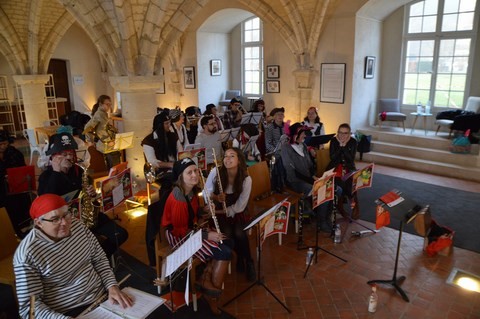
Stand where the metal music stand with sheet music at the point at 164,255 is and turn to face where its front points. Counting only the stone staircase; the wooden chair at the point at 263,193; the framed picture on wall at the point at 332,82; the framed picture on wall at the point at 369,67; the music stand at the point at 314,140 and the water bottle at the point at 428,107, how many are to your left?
6

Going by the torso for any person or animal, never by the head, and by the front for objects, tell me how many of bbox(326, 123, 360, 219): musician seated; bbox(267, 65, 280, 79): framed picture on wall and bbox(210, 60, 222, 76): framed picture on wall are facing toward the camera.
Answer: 3

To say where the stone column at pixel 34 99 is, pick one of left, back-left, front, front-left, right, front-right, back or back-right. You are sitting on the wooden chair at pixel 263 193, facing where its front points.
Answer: back

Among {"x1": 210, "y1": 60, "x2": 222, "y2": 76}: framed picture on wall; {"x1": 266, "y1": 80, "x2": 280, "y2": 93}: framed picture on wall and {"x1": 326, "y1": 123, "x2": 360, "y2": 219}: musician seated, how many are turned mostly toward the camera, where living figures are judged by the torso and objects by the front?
3

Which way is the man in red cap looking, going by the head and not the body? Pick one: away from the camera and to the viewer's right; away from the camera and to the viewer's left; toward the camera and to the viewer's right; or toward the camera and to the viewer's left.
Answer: toward the camera and to the viewer's right

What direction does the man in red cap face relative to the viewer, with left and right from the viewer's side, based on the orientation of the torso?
facing the viewer and to the right of the viewer

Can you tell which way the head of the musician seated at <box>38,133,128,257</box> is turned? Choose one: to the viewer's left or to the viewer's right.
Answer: to the viewer's right

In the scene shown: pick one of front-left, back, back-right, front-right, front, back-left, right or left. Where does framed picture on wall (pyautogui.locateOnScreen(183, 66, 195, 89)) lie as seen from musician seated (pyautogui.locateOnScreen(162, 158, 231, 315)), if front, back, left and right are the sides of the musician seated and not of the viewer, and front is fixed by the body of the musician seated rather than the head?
back-left

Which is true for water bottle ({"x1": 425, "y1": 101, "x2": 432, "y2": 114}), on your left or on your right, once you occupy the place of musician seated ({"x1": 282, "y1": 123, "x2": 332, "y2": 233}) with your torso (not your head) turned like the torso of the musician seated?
on your left

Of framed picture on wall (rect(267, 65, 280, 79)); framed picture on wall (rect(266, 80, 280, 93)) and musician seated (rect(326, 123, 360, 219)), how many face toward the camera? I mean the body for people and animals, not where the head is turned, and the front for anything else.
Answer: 3

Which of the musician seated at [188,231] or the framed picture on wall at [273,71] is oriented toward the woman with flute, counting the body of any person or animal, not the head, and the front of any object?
the framed picture on wall

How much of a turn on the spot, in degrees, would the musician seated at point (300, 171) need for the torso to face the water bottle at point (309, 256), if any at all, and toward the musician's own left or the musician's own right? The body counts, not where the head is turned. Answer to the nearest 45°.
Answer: approximately 45° to the musician's own right
